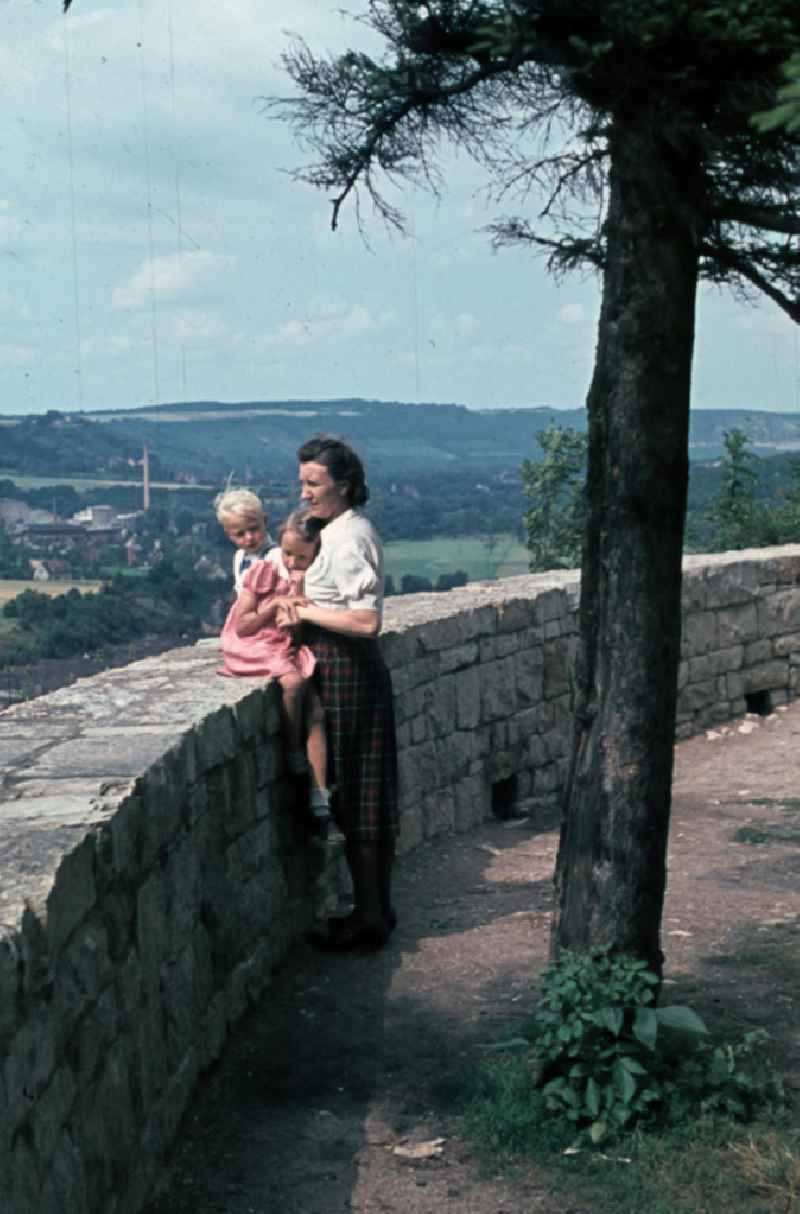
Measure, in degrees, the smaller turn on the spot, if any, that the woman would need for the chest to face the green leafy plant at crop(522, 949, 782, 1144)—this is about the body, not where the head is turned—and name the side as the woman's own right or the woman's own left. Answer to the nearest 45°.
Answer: approximately 135° to the woman's own left

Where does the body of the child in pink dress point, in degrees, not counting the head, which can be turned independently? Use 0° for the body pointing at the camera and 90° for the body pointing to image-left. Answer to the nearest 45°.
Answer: approximately 315°

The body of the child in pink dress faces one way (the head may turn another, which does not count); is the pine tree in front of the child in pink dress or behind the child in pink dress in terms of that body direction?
in front

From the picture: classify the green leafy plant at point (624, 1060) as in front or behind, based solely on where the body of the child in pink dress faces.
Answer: in front

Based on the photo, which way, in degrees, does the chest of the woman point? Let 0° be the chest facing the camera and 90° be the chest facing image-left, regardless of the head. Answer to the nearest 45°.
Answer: approximately 90°

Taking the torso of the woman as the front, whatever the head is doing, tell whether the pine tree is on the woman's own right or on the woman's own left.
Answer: on the woman's own left
